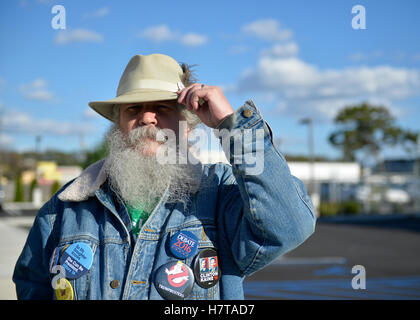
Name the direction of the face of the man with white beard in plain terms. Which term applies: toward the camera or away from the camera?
toward the camera

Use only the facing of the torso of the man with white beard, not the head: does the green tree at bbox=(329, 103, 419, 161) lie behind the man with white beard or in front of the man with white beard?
behind

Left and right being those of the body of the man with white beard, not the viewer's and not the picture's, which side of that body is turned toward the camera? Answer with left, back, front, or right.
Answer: front
